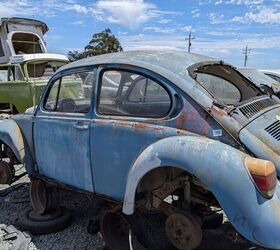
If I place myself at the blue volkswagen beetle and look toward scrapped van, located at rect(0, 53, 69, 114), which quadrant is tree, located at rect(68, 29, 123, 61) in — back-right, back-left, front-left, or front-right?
front-right

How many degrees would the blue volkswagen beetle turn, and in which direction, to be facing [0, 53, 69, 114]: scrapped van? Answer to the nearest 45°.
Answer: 0° — it already faces it

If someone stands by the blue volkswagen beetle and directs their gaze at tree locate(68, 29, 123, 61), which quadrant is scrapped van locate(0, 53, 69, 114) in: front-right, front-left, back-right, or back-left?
front-left

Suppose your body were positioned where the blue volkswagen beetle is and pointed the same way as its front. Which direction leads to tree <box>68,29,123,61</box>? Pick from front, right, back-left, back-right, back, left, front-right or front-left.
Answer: front-right

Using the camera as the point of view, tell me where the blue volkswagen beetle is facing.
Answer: facing away from the viewer and to the left of the viewer

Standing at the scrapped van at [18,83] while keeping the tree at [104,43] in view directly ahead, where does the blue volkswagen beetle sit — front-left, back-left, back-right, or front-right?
back-right
